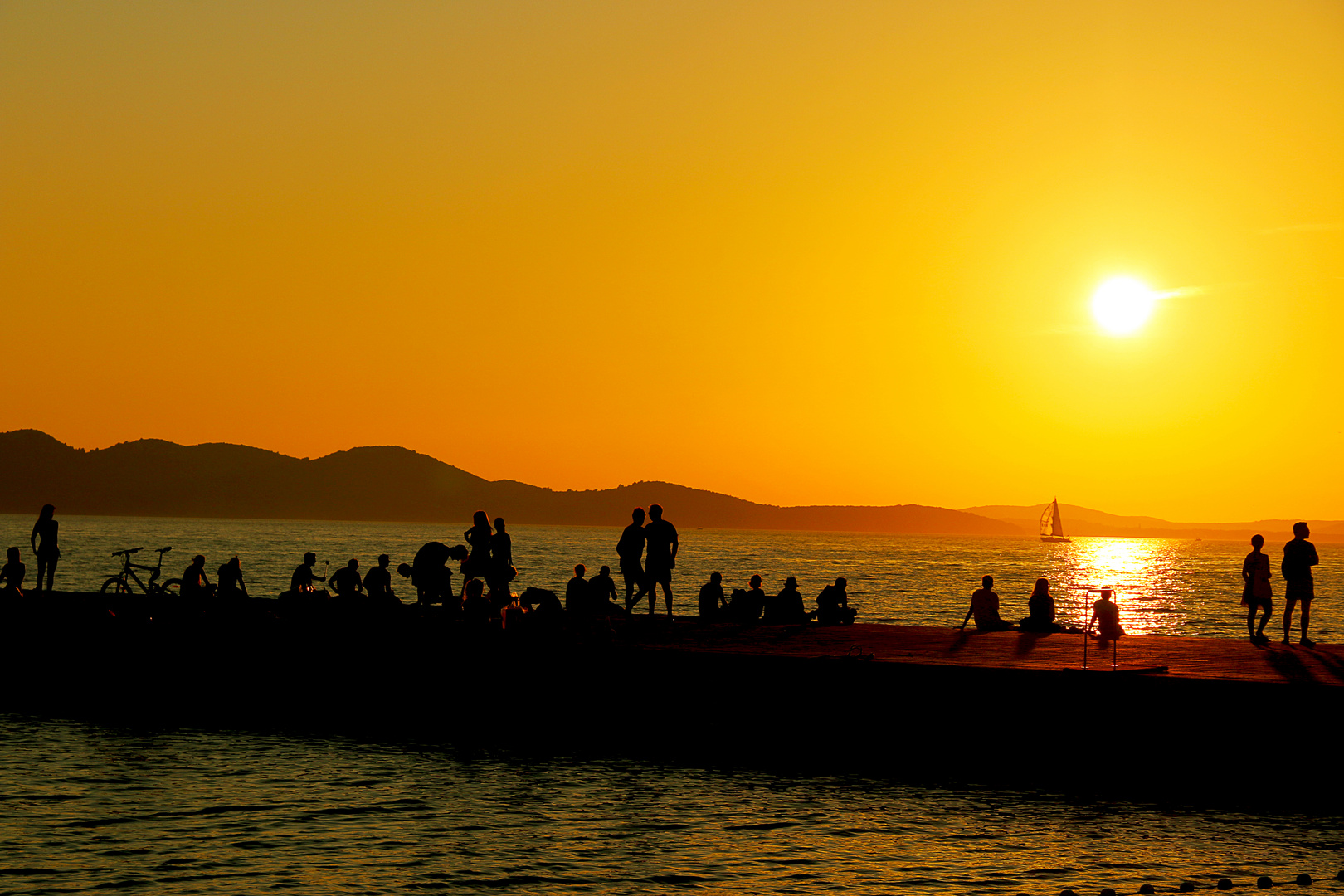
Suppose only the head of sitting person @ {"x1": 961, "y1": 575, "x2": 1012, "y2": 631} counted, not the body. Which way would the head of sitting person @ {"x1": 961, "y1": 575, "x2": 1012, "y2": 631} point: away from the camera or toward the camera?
away from the camera

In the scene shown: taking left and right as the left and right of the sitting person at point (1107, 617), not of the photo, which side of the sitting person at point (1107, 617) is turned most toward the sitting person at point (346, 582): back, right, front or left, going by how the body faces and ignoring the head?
left

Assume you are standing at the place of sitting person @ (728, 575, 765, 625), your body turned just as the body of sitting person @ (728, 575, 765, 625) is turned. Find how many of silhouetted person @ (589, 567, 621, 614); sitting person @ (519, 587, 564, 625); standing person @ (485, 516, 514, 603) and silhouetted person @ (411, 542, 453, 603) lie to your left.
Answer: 4

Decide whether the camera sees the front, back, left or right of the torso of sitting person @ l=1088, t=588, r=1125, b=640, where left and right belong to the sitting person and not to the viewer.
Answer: back

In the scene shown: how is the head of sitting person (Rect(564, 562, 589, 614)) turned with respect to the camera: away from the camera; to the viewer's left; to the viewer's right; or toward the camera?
away from the camera

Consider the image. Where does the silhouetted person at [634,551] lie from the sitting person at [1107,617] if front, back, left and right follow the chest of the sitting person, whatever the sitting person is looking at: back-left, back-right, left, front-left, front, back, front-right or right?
left

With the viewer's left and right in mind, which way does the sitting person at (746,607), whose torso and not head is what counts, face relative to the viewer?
facing away from the viewer and to the left of the viewer

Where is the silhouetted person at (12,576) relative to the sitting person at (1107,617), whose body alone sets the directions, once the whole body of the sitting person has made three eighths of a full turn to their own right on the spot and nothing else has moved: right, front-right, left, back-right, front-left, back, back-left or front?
back-right

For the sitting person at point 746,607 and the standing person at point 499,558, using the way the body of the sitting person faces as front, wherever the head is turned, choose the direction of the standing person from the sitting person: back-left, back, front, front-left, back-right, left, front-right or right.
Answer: left

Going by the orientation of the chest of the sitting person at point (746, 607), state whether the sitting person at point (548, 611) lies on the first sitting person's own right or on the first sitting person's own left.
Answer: on the first sitting person's own left

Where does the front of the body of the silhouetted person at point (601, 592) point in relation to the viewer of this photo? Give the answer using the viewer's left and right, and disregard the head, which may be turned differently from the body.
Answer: facing away from the viewer and to the right of the viewer

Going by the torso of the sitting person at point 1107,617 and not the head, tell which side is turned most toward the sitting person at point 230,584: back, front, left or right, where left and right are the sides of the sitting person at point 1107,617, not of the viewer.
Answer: left
